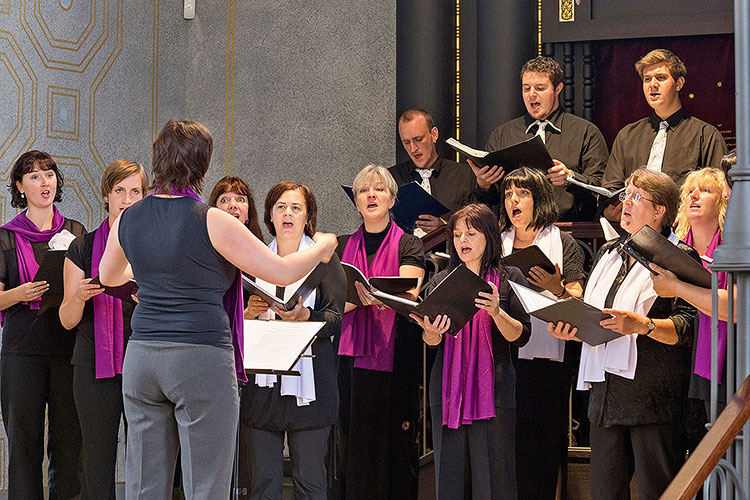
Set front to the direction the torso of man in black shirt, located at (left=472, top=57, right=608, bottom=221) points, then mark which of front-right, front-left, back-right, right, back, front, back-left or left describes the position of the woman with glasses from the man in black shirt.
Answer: front-left

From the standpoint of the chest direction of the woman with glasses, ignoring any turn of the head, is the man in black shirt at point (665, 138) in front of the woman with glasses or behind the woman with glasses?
behind

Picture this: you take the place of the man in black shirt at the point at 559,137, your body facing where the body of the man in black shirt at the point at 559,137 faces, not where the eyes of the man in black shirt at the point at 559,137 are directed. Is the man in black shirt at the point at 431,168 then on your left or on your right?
on your right

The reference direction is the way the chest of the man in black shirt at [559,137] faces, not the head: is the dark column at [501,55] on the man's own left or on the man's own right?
on the man's own right

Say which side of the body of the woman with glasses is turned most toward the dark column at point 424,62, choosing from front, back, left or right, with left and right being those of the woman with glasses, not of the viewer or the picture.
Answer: right

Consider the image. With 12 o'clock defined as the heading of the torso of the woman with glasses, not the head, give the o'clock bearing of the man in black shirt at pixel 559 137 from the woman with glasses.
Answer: The man in black shirt is roughly at 4 o'clock from the woman with glasses.

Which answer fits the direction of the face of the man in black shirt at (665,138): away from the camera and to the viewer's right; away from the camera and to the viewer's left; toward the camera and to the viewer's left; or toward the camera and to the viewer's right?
toward the camera and to the viewer's left

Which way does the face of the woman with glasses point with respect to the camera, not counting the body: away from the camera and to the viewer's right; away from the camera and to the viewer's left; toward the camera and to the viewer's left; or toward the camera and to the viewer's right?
toward the camera and to the viewer's left

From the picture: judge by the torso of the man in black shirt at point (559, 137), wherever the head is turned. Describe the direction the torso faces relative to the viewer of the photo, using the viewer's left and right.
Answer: facing the viewer and to the left of the viewer

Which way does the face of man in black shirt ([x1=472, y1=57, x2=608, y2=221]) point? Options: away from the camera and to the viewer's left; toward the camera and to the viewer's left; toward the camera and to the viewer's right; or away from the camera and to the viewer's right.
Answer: toward the camera and to the viewer's left

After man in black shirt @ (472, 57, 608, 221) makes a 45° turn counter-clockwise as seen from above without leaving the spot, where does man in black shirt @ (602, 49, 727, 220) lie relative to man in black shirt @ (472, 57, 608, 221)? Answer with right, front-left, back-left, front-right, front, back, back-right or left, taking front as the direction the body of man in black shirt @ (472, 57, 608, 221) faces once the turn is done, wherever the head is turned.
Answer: left

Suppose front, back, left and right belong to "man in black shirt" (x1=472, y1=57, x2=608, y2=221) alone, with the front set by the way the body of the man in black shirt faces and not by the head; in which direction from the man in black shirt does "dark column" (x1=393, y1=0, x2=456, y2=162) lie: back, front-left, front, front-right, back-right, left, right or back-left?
right

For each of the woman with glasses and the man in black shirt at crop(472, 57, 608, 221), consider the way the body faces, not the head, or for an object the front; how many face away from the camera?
0

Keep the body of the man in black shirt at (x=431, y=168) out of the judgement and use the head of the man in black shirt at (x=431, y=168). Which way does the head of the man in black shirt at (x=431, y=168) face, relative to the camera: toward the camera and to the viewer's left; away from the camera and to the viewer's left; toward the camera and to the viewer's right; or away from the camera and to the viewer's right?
toward the camera and to the viewer's left
